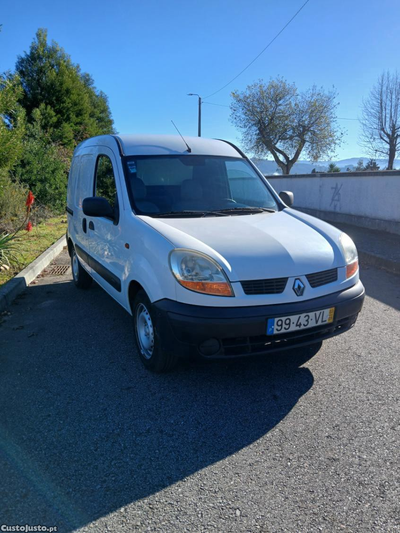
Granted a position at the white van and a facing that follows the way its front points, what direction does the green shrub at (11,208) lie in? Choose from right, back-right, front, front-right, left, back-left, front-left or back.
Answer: back

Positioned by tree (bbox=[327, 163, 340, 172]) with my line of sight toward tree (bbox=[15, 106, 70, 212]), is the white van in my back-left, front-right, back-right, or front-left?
front-left

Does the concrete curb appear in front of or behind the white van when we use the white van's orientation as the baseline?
behind

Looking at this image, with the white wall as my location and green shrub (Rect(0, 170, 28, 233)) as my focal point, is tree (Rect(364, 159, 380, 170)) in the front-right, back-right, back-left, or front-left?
back-right

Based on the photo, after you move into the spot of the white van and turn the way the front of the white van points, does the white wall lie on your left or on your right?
on your left

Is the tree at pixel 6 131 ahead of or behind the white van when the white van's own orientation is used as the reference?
behind

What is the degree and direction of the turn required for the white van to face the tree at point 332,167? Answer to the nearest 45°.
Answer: approximately 135° to its left

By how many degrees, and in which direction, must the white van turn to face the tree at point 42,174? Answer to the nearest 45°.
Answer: approximately 180°

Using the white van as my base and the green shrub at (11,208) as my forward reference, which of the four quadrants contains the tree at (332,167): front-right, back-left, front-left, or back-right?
front-right

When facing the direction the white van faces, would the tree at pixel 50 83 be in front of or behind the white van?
behind

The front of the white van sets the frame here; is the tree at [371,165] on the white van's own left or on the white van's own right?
on the white van's own left
